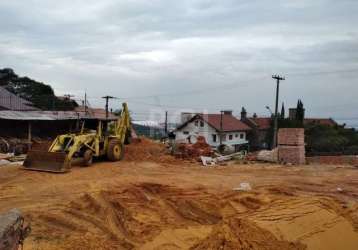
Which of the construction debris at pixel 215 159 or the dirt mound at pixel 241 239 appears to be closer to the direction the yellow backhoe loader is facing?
the dirt mound

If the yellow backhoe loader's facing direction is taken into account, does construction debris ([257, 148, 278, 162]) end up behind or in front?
behind

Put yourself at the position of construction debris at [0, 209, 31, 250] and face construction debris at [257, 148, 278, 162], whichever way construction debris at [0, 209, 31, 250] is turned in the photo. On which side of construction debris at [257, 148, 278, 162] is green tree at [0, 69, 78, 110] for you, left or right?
left

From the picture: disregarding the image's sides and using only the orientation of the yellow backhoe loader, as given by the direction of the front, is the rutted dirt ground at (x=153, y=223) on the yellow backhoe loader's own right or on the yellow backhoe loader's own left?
on the yellow backhoe loader's own left

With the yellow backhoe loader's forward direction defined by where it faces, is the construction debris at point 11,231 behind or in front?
in front

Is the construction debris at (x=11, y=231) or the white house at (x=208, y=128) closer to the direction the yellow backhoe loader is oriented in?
the construction debris

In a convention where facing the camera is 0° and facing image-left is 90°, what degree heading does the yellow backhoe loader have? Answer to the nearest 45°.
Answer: approximately 45°

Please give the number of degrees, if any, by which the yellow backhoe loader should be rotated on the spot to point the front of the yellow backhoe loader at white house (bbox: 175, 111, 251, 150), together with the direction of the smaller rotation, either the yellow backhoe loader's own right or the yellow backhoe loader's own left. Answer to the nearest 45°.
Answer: approximately 180°

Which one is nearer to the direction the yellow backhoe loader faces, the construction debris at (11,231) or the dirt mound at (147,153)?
the construction debris

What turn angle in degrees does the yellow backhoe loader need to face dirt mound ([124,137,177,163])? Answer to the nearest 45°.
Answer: approximately 180°

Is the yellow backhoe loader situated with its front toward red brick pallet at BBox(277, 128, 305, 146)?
no

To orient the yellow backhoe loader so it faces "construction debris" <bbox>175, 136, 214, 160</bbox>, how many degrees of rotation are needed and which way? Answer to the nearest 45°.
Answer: approximately 180°

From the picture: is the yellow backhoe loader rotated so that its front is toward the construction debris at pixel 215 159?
no
